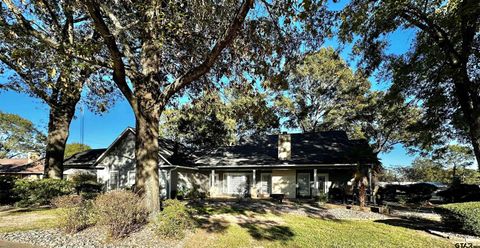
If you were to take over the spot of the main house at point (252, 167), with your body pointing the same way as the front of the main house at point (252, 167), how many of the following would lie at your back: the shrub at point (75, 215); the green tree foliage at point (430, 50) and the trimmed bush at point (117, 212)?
0

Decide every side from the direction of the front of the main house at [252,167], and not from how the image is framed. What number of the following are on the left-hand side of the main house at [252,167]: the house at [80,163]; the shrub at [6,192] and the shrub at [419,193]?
1

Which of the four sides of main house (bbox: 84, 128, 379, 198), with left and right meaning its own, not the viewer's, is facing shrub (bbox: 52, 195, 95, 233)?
front

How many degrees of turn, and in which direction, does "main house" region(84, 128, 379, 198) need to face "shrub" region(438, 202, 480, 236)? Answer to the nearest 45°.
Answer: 0° — it already faces it

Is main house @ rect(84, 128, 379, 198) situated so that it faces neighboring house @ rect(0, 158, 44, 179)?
no

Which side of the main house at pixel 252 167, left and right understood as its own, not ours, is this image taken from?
front

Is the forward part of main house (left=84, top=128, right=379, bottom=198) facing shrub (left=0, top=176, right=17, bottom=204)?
no

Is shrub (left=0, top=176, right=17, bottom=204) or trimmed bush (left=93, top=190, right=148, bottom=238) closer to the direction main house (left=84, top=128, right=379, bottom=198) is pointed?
the trimmed bush

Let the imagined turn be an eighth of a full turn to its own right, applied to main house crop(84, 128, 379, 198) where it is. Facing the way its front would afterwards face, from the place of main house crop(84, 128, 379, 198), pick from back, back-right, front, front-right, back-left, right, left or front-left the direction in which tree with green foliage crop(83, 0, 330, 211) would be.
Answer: front-left

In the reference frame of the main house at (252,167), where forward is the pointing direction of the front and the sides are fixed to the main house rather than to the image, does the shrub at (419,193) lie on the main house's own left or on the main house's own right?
on the main house's own left

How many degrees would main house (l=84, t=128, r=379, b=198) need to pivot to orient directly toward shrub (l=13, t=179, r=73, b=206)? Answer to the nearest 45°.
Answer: approximately 45° to its right

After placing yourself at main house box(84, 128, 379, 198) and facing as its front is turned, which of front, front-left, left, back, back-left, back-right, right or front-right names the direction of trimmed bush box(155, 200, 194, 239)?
front
